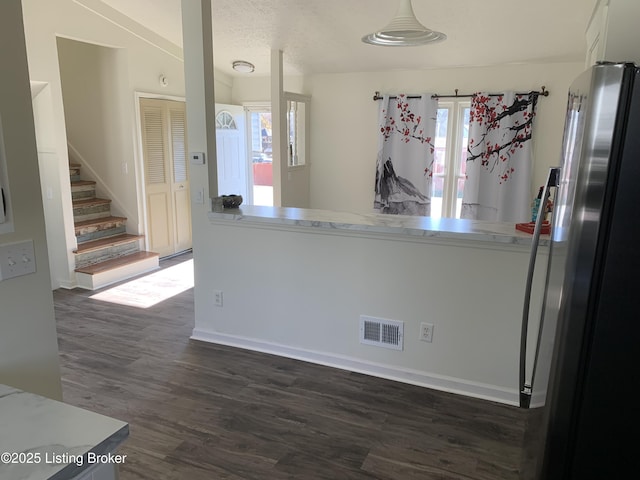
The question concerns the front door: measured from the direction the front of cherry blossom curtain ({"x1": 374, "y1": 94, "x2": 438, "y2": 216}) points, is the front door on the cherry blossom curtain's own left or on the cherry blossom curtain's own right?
on the cherry blossom curtain's own right

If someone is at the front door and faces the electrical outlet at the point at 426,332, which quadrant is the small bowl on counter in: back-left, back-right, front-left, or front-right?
front-right

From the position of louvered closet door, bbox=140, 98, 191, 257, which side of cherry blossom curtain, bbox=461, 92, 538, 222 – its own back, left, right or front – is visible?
right

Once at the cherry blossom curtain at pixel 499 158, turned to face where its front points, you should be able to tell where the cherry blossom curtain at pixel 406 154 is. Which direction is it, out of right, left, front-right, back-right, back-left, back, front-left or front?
right

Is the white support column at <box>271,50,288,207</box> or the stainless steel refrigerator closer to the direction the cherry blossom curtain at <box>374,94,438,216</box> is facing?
the stainless steel refrigerator

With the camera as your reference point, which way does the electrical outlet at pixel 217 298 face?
facing the viewer and to the left of the viewer

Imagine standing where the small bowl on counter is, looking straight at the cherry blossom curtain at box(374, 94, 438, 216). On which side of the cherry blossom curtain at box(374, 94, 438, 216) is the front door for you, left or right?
left

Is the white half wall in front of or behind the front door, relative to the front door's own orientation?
in front

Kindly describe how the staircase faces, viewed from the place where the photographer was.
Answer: facing the viewer and to the right of the viewer

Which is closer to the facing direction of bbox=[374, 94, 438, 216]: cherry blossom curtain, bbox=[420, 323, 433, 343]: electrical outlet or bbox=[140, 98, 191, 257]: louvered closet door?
the electrical outlet

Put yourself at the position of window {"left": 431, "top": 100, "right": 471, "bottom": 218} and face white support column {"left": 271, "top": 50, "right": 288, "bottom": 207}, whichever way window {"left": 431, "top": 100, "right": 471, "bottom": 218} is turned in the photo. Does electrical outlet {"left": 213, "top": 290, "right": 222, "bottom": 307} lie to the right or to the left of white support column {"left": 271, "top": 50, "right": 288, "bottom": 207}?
left

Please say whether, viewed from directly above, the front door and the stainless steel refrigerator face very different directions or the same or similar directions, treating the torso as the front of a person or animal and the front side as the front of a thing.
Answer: very different directions

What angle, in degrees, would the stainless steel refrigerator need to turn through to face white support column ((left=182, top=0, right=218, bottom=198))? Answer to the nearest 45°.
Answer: approximately 45° to its right

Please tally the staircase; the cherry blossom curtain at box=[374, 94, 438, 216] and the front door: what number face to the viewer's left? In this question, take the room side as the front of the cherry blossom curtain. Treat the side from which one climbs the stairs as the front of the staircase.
0

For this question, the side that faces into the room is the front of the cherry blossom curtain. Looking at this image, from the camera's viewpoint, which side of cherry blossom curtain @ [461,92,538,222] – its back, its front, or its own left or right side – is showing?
front

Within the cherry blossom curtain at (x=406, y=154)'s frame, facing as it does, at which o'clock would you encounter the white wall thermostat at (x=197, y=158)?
The white wall thermostat is roughly at 1 o'clock from the cherry blossom curtain.

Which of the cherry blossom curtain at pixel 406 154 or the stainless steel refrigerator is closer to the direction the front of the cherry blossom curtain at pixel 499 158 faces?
the stainless steel refrigerator
